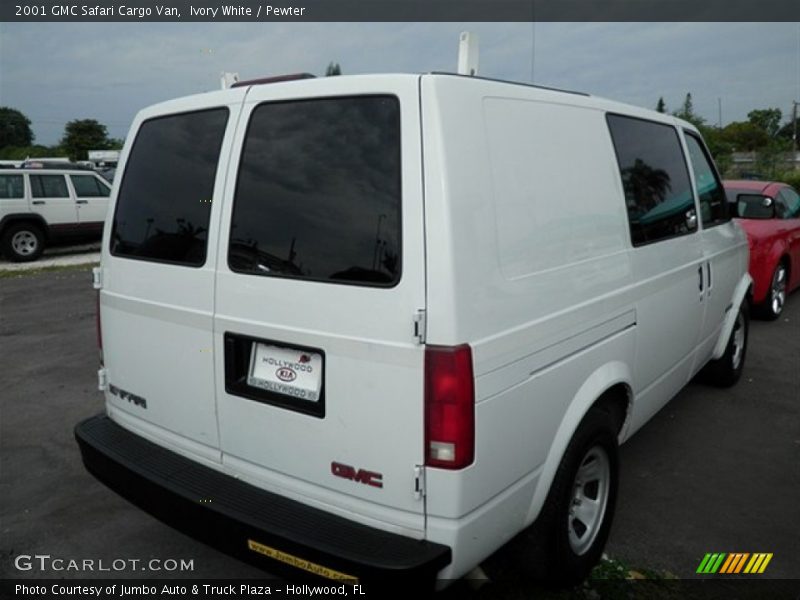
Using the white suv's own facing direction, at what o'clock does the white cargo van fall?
The white cargo van is roughly at 3 o'clock from the white suv.

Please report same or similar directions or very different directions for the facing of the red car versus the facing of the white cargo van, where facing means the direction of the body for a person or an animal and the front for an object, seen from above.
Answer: same or similar directions

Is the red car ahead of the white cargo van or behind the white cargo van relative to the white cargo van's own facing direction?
ahead

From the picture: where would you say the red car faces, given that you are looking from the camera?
facing away from the viewer and to the right of the viewer

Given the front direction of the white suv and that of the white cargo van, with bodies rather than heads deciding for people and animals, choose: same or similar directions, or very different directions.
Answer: same or similar directions

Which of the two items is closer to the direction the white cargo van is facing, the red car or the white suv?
the red car

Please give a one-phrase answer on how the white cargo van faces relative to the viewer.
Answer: facing away from the viewer and to the right of the viewer

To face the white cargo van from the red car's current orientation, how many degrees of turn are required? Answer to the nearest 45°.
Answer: approximately 135° to its right

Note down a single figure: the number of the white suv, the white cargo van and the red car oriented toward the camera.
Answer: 0

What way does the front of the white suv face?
to the viewer's right

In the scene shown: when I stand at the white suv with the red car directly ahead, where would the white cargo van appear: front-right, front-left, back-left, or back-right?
front-right

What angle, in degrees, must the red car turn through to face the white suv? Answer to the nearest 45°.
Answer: approximately 135° to its left
